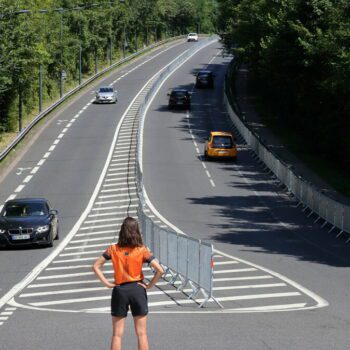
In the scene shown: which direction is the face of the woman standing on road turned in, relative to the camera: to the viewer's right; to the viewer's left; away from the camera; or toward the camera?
away from the camera

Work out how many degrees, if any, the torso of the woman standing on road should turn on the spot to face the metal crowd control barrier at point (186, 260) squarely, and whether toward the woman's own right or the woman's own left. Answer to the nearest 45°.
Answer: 0° — they already face it

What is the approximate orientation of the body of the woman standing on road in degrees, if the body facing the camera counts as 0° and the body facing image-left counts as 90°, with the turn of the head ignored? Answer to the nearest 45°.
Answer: approximately 180°

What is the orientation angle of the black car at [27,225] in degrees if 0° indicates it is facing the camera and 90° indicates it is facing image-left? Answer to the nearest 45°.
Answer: approximately 0°

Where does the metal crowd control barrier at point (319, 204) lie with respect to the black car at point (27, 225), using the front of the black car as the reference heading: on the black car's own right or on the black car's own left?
on the black car's own left
